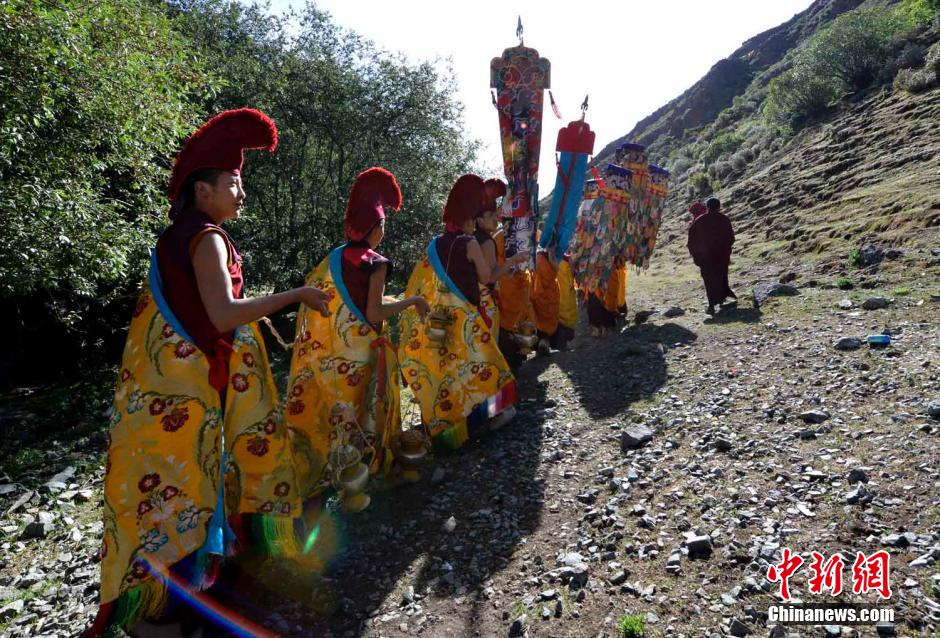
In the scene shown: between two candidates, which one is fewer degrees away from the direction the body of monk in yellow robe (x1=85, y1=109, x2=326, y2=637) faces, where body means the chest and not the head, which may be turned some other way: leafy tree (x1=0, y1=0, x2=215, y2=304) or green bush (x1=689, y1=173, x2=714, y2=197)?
the green bush

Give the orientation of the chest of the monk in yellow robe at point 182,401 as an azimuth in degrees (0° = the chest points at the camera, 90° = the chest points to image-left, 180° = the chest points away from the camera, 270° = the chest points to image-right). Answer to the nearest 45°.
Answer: approximately 270°

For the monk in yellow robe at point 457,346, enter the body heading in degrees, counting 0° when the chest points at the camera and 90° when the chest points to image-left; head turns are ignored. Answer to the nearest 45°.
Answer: approximately 225°

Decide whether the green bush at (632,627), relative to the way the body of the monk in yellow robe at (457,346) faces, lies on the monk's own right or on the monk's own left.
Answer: on the monk's own right

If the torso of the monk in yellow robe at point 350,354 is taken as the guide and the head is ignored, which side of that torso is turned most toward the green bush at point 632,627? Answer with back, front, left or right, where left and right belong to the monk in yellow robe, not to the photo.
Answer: right

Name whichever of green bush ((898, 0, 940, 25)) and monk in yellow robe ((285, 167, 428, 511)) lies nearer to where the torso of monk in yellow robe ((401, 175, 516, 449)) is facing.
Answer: the green bush

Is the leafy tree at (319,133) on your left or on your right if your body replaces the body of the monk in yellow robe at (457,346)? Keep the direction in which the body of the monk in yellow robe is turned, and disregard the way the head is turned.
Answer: on your left

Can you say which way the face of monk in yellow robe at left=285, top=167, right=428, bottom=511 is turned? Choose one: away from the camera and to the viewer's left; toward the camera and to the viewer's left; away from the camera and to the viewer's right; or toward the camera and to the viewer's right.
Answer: away from the camera and to the viewer's right

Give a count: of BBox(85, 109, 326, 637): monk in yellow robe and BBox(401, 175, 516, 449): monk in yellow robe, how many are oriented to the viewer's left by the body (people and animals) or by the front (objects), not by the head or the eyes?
0

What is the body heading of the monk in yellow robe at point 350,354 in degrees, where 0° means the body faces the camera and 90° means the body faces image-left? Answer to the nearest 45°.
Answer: approximately 225°

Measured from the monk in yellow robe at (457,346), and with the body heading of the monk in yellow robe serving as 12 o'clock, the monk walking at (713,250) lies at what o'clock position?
The monk walking is roughly at 12 o'clock from the monk in yellow robe.

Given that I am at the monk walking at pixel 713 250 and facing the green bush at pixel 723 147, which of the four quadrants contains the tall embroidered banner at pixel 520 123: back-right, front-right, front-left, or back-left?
back-left

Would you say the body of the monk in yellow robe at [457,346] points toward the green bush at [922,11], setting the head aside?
yes

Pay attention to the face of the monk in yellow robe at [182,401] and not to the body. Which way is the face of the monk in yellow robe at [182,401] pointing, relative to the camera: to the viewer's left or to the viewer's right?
to the viewer's right
